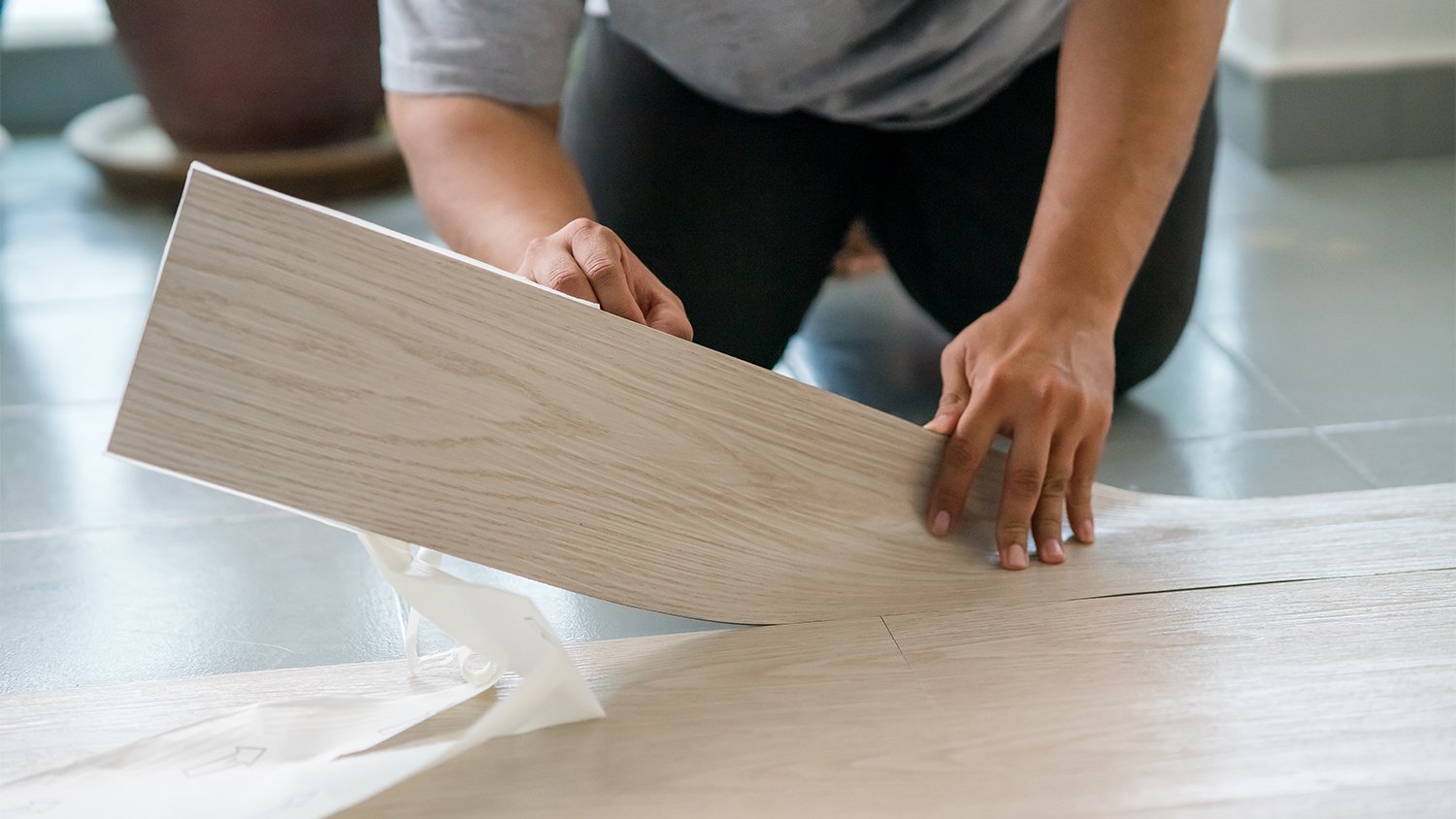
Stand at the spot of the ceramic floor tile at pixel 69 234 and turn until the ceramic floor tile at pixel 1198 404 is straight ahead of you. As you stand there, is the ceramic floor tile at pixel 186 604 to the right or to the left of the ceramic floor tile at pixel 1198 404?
right

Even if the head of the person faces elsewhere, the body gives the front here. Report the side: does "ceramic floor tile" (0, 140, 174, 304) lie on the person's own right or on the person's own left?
on the person's own right

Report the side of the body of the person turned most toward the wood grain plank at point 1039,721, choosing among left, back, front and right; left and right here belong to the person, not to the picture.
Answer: front

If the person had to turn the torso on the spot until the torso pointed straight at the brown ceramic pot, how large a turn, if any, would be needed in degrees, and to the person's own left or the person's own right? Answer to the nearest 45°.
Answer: approximately 135° to the person's own right

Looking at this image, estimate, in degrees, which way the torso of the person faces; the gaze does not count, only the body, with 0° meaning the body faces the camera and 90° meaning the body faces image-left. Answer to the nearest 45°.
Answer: approximately 0°
